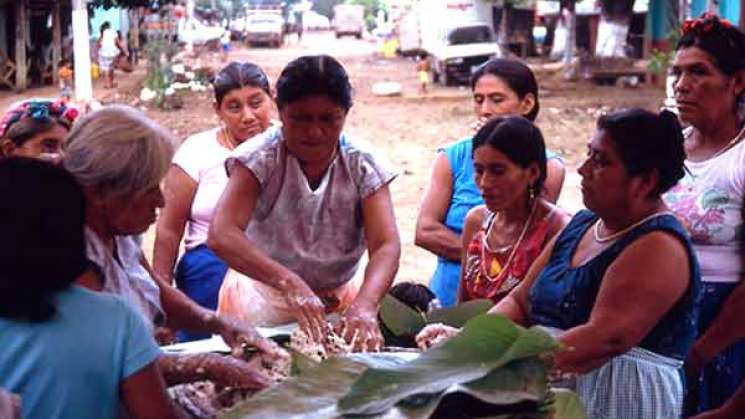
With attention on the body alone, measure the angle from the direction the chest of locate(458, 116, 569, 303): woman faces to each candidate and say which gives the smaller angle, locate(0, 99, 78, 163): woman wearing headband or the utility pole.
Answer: the woman wearing headband

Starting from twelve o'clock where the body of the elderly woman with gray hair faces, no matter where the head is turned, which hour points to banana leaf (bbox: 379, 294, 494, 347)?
The banana leaf is roughly at 11 o'clock from the elderly woman with gray hair.

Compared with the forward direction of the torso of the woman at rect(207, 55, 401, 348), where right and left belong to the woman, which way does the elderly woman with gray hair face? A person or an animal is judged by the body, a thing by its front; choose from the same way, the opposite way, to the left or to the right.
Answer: to the left

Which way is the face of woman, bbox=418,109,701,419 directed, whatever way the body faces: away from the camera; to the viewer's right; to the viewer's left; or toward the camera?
to the viewer's left

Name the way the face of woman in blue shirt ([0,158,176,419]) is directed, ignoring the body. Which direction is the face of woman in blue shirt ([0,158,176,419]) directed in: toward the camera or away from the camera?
away from the camera

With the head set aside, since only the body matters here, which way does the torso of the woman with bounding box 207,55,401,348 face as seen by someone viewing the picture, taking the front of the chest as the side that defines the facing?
toward the camera

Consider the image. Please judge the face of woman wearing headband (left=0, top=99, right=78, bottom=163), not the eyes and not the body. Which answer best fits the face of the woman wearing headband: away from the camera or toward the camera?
toward the camera

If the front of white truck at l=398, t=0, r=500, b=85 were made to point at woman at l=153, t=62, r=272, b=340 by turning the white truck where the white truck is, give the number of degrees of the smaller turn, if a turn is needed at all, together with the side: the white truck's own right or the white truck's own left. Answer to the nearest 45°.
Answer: approximately 45° to the white truck's own right

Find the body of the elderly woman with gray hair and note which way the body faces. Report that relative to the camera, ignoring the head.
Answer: to the viewer's right

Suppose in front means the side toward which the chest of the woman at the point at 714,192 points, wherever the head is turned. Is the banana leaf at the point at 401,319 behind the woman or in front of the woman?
in front
